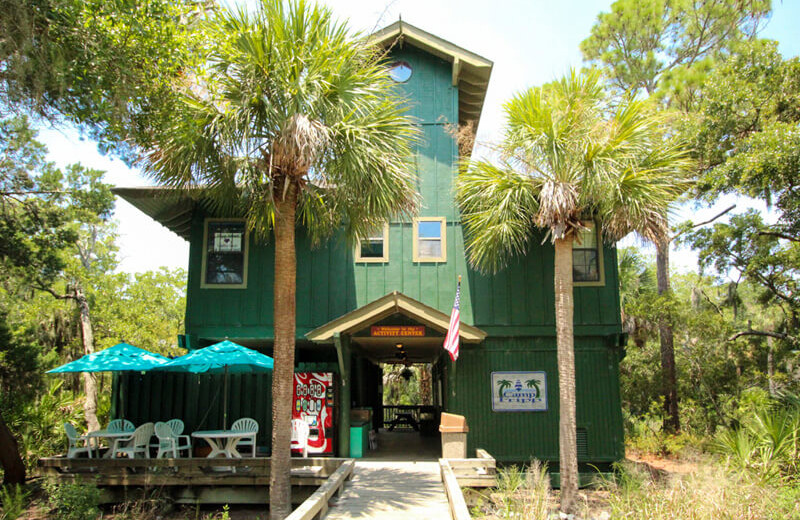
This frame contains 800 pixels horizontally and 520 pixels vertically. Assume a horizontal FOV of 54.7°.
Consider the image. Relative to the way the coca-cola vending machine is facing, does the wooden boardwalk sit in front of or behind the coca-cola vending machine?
in front

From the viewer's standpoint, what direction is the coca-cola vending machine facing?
toward the camera

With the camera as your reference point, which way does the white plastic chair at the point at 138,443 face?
facing away from the viewer and to the left of the viewer

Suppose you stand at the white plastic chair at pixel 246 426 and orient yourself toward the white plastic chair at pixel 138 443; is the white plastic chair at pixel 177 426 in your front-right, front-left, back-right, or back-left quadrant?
front-right

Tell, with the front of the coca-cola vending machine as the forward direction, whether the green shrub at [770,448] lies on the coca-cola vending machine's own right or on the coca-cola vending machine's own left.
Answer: on the coca-cola vending machine's own left

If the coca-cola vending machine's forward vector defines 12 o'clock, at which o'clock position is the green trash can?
The green trash can is roughly at 9 o'clock from the coca-cola vending machine.

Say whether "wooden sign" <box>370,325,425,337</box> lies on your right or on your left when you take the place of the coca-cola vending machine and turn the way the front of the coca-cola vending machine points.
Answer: on your left

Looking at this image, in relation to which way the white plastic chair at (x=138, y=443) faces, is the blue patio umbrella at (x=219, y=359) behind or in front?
behind

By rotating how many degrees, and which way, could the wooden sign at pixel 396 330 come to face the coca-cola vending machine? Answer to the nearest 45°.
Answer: approximately 90° to its right

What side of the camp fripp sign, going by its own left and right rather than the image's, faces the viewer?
front

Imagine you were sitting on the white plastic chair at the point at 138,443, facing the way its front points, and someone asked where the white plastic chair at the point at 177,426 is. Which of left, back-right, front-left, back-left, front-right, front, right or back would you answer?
right

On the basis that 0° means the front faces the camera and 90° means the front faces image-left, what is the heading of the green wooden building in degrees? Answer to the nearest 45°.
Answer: approximately 0°

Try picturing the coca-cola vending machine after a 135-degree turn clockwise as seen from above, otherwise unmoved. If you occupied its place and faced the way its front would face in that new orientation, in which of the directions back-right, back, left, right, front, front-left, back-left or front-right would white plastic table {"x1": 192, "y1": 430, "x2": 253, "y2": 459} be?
left

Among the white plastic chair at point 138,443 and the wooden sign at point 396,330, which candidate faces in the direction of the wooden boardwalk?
the wooden sign

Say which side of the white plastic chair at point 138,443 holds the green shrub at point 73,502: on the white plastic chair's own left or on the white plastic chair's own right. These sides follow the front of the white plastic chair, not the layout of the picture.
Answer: on the white plastic chair's own left
